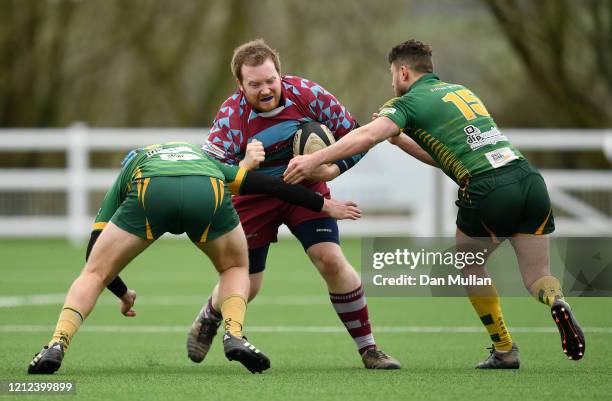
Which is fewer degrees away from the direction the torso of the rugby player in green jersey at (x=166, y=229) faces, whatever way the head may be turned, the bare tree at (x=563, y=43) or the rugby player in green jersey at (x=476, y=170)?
the bare tree

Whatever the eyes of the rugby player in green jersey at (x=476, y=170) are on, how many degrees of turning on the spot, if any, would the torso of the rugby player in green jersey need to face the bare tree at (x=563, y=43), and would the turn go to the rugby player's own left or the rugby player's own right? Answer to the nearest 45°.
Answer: approximately 45° to the rugby player's own right

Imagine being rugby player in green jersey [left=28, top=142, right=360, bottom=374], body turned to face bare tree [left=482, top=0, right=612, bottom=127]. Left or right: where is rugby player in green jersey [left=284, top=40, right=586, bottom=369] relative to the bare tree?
right

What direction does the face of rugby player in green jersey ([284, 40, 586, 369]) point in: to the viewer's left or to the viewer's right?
to the viewer's left

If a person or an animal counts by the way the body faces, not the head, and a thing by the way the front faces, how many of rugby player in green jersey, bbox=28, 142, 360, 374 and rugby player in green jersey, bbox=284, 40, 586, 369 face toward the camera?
0

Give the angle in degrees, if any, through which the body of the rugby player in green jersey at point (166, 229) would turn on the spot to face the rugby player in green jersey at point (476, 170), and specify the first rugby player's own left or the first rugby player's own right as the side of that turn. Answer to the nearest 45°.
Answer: approximately 90° to the first rugby player's own right

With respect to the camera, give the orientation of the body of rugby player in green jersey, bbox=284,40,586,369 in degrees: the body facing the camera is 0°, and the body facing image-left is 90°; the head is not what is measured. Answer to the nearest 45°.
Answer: approximately 135°

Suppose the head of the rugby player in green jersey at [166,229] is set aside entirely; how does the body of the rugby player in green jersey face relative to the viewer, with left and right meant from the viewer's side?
facing away from the viewer

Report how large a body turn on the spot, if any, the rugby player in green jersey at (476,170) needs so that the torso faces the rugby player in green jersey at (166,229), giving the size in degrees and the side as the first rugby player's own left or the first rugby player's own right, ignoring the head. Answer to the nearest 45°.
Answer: approximately 45° to the first rugby player's own left
